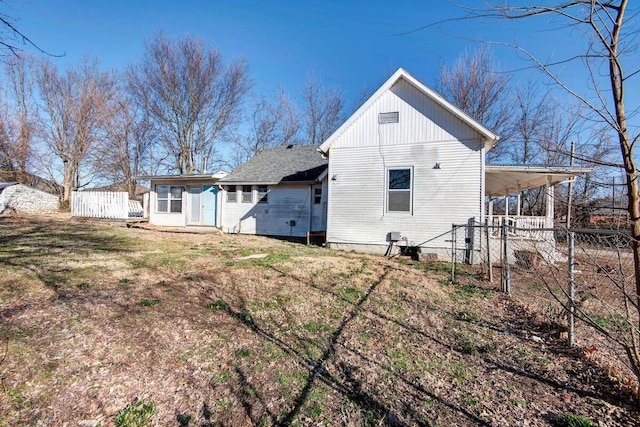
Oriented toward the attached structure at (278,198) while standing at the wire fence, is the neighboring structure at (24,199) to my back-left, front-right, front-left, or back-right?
front-left

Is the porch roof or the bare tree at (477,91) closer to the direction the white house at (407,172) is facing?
the porch roof

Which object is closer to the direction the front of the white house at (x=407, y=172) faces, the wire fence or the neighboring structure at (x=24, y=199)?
the wire fence

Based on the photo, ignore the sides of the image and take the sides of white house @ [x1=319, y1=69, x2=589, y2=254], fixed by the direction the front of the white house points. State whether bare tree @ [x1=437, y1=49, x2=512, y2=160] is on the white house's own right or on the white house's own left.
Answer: on the white house's own left

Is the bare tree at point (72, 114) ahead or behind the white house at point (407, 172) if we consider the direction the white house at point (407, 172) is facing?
behind

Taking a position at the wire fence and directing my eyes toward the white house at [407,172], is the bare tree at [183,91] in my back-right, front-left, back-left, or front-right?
front-left

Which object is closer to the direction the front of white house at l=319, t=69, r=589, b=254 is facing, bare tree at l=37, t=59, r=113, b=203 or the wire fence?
the wire fence
